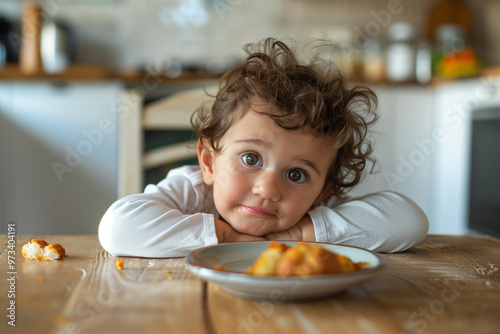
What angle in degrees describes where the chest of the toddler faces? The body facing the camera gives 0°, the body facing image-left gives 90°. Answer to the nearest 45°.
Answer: approximately 0°

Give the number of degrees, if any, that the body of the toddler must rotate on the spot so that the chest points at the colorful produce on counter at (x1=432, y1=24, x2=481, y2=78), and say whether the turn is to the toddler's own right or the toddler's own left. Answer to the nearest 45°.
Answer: approximately 135° to the toddler's own left

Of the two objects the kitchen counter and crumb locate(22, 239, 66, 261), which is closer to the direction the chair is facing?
the crumb

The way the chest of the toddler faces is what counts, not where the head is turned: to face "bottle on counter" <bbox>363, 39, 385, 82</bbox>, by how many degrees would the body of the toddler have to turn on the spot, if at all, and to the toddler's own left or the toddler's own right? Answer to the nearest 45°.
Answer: approximately 180°

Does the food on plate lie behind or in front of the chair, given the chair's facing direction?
in front

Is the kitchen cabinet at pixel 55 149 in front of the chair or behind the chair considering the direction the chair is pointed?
behind

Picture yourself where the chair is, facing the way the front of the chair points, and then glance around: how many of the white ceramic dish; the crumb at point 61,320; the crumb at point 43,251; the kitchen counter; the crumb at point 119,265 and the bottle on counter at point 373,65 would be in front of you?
4

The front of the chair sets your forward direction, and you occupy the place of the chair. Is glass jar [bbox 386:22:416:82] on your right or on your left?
on your left

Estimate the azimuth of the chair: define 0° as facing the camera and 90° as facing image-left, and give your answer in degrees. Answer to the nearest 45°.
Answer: approximately 0°
